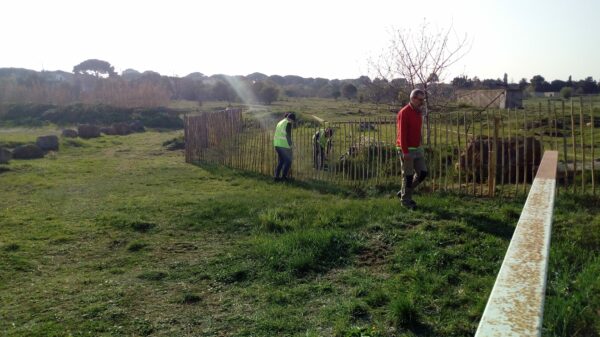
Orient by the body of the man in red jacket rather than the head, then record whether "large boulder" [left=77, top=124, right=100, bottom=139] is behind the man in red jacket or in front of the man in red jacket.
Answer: behind

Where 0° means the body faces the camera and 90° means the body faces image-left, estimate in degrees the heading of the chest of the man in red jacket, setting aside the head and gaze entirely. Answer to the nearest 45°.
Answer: approximately 315°

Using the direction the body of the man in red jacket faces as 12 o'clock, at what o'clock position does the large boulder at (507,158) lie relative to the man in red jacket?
The large boulder is roughly at 9 o'clock from the man in red jacket.

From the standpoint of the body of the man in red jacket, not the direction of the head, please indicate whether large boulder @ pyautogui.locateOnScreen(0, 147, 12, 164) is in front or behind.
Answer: behind

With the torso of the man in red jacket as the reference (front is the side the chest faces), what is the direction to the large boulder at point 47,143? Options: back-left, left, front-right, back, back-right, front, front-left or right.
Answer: back

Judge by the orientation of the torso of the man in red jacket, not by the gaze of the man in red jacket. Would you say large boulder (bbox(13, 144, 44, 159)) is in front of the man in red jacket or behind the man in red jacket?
behind

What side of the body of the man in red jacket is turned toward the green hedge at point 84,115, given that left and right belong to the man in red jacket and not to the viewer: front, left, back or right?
back
